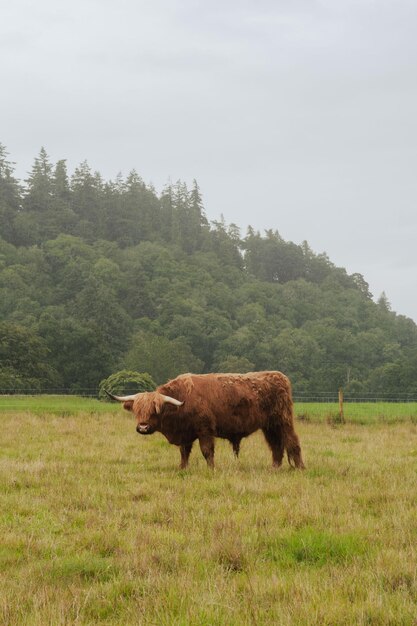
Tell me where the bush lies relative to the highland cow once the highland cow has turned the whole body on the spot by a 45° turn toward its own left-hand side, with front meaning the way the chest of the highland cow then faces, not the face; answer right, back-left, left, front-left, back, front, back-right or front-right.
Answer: back-right

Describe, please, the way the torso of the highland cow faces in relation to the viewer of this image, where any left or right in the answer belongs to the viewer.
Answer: facing to the left of the viewer
